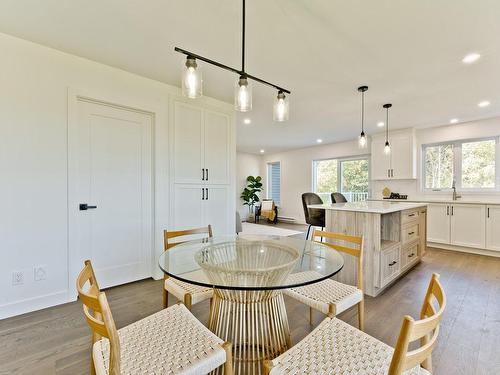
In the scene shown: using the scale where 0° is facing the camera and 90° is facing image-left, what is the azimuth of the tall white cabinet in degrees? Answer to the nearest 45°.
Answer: approximately 315°

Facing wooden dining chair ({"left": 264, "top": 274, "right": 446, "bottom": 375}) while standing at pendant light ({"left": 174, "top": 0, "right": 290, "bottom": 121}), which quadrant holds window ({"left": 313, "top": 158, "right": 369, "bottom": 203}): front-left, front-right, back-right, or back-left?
back-left

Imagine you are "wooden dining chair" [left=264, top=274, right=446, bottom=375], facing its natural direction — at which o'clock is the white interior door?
The white interior door is roughly at 11 o'clock from the wooden dining chair.

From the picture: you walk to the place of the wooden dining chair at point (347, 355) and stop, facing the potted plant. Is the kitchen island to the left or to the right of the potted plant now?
right

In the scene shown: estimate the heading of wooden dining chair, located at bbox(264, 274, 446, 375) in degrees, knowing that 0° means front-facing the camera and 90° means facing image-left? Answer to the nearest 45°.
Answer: approximately 135°

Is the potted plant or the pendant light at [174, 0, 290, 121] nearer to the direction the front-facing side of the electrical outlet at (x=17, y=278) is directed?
the pendant light

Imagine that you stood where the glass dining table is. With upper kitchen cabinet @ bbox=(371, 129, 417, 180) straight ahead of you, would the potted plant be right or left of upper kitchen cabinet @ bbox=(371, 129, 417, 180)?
left

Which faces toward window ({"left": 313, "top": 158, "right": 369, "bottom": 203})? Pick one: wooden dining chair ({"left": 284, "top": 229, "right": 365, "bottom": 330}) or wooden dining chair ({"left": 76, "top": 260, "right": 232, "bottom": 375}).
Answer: wooden dining chair ({"left": 76, "top": 260, "right": 232, "bottom": 375})

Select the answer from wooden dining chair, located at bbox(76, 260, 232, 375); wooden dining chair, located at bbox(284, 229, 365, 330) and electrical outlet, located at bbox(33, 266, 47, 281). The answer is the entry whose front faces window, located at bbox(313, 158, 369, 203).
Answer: wooden dining chair, located at bbox(76, 260, 232, 375)

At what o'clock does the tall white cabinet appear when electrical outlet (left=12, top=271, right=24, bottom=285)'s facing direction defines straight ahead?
The tall white cabinet is roughly at 9 o'clock from the electrical outlet.

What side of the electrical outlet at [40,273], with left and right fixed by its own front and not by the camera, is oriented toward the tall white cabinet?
left
